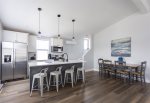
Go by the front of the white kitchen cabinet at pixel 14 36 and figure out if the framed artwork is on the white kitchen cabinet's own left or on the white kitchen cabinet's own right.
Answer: on the white kitchen cabinet's own left

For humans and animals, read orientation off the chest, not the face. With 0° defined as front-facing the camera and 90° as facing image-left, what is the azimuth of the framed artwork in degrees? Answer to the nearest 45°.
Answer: approximately 45°

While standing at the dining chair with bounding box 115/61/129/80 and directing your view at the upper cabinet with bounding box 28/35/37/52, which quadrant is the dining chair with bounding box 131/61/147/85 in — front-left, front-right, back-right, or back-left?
back-left

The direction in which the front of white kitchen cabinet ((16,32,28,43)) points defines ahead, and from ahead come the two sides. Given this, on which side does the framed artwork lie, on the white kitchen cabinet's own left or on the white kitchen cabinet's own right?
on the white kitchen cabinet's own left

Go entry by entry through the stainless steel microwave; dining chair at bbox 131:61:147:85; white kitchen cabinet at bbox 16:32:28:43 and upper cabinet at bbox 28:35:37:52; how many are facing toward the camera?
3
